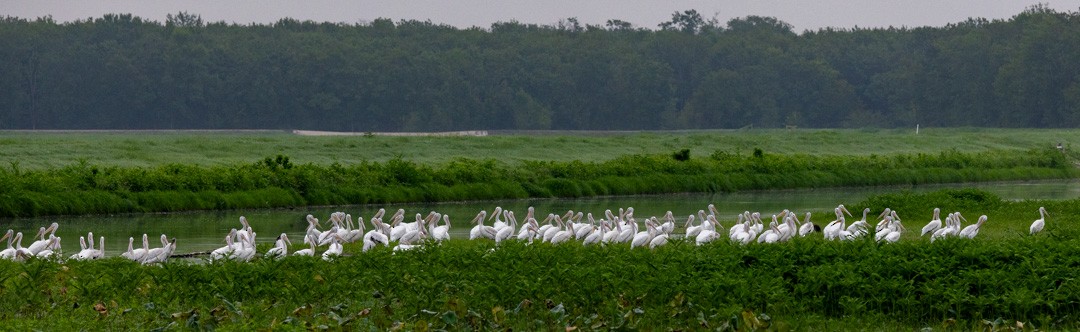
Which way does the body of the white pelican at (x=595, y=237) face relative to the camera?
to the viewer's right

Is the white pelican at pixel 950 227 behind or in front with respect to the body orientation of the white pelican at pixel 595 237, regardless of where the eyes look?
in front

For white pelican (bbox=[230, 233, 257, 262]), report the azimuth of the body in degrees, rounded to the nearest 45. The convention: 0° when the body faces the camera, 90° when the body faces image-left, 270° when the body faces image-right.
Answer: approximately 270°
